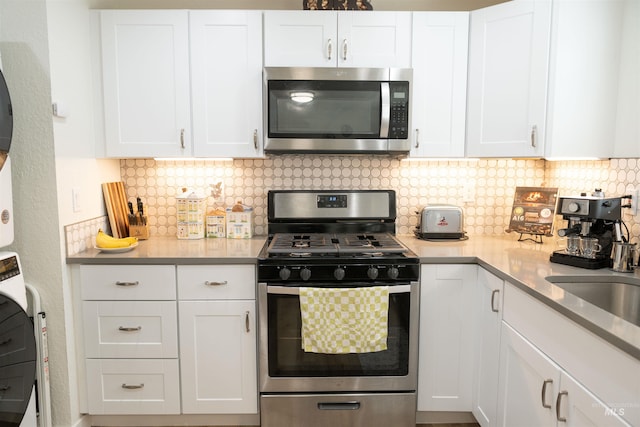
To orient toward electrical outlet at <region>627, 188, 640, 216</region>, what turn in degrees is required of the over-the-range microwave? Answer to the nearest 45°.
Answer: approximately 90° to its left

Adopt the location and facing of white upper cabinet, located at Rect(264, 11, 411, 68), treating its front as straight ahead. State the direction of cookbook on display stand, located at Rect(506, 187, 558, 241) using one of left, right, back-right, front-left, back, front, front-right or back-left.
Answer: left

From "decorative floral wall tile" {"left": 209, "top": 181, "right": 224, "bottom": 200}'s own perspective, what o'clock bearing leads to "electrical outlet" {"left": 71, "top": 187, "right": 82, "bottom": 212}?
"electrical outlet" {"left": 71, "top": 187, "right": 82, "bottom": 212} is roughly at 2 o'clock from "decorative floral wall tile" {"left": 209, "top": 181, "right": 224, "bottom": 200}.

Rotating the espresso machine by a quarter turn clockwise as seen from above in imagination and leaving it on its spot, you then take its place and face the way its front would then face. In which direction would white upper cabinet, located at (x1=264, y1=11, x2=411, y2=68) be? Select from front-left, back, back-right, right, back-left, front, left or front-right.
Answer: front-left

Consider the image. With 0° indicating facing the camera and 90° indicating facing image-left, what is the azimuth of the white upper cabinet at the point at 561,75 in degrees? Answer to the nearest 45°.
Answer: approximately 45°

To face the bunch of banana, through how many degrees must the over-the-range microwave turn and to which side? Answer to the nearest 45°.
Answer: approximately 90° to its right

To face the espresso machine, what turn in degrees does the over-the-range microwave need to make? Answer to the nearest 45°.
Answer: approximately 90° to its left

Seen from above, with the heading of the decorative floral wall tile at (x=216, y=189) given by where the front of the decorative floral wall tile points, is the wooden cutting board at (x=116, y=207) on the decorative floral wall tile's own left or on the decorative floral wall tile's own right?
on the decorative floral wall tile's own right

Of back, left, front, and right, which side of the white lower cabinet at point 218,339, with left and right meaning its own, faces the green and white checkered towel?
left
